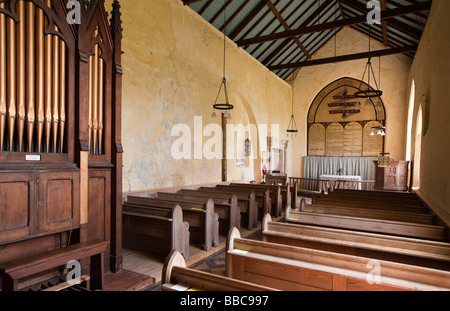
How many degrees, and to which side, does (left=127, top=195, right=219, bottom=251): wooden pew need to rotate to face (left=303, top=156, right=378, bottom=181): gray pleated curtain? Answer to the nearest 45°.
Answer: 0° — it already faces it

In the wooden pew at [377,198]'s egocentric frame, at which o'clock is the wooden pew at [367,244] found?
the wooden pew at [367,244] is roughly at 6 o'clock from the wooden pew at [377,198].

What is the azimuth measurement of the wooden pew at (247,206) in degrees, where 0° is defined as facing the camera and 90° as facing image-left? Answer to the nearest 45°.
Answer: approximately 225°

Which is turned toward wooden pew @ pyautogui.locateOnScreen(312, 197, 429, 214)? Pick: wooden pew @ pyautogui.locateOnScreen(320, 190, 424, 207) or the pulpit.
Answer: the pulpit

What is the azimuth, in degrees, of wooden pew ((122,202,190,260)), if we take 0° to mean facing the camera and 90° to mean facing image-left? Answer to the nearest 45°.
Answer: approximately 225°

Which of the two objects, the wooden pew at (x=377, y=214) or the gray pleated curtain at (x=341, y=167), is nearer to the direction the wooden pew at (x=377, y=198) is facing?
the gray pleated curtain

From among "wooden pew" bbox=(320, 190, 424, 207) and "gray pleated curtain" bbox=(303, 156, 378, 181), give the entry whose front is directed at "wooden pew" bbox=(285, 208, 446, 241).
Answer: the gray pleated curtain

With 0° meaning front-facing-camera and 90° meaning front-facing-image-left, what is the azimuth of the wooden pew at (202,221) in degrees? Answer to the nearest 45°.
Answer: approximately 225°

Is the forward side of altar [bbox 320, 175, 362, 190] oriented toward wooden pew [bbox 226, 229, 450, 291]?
yes

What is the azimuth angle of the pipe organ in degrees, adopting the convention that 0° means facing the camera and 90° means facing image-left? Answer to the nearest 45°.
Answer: approximately 315°

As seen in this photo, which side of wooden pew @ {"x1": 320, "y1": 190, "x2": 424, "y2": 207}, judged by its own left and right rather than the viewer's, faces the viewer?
back

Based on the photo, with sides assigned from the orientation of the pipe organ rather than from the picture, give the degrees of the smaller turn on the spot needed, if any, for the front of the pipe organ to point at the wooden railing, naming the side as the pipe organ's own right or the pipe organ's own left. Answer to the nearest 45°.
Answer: approximately 90° to the pipe organ's own left
